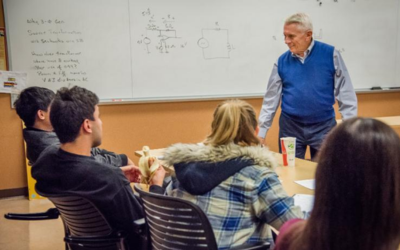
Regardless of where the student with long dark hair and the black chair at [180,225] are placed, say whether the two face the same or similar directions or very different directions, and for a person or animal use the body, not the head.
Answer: same or similar directions

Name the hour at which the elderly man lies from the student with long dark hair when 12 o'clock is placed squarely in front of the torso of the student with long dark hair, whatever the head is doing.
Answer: The elderly man is roughly at 12 o'clock from the student with long dark hair.

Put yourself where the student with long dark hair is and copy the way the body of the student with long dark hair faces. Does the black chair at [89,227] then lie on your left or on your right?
on your left

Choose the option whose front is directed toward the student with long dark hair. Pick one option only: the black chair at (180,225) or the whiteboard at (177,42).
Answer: the whiteboard

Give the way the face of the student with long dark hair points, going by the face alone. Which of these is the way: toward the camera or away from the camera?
away from the camera

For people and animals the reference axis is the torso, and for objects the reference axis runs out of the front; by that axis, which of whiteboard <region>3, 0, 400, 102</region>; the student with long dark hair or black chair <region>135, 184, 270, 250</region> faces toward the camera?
the whiteboard

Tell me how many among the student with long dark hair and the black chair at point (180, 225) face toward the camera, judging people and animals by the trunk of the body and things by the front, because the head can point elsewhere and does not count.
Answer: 0

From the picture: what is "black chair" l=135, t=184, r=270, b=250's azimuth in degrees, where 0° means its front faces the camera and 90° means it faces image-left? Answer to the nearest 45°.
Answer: approximately 225°

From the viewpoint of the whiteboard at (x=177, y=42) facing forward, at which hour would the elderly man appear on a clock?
The elderly man is roughly at 11 o'clock from the whiteboard.

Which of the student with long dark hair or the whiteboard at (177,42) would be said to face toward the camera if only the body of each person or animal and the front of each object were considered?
the whiteboard

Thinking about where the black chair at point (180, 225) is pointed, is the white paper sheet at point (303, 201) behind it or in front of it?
in front

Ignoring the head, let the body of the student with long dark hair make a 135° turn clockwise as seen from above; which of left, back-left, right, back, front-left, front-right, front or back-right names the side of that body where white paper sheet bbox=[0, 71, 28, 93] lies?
back

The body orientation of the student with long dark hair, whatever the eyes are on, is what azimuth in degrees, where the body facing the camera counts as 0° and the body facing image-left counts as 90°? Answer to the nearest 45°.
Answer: approximately 180°

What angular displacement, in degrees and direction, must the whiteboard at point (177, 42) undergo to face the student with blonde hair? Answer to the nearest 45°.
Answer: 0° — it already faces them

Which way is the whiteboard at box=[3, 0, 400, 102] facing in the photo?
toward the camera

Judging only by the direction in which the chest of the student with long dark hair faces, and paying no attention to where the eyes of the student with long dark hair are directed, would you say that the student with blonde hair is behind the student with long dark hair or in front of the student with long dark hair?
in front

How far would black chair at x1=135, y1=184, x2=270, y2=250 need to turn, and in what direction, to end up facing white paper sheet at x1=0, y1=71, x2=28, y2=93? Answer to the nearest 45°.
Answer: approximately 90° to its left
